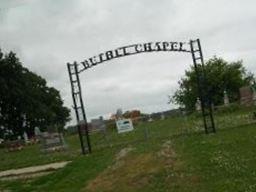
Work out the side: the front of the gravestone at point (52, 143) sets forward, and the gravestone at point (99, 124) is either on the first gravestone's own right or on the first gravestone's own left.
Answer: on the first gravestone's own left

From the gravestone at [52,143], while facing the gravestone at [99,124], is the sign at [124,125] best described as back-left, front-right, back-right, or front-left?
front-right

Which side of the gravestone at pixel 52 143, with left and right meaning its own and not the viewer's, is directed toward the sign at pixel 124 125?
left

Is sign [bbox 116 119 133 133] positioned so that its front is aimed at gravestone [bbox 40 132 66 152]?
no

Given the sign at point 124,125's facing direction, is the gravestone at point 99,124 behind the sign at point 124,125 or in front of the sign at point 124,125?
behind

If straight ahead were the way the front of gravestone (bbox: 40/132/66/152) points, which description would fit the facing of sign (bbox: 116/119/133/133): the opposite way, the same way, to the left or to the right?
the same way

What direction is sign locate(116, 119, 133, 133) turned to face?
toward the camera

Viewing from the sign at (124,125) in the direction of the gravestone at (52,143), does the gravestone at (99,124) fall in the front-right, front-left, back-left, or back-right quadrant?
front-right

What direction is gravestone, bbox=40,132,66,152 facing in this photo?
toward the camera

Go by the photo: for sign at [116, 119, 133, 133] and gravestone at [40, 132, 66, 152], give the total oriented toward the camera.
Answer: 2
